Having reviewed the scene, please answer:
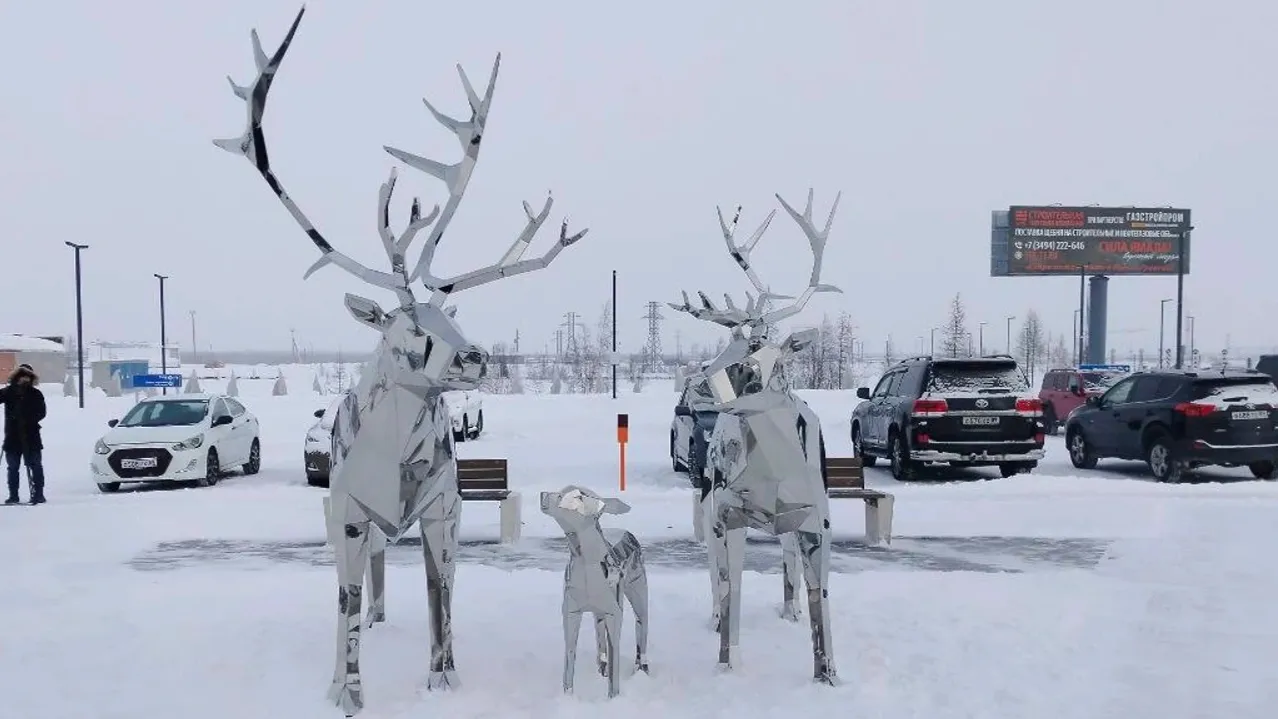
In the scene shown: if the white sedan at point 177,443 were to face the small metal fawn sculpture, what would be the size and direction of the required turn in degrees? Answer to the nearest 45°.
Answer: approximately 45° to its left

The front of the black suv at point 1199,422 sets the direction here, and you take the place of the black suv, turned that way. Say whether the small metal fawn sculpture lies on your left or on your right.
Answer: on your left

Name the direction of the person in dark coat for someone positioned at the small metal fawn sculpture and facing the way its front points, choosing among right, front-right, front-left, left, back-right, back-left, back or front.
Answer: right

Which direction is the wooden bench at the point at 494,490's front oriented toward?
toward the camera

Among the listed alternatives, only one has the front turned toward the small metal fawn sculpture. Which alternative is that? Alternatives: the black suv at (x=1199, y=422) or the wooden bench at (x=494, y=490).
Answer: the wooden bench

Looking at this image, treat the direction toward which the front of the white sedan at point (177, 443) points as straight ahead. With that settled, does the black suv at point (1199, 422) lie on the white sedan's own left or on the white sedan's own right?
on the white sedan's own left

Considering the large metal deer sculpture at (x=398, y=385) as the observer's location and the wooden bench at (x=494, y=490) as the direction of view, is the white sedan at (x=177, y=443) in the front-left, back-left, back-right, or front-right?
front-left

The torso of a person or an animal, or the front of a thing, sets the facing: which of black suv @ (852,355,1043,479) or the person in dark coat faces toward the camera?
the person in dark coat

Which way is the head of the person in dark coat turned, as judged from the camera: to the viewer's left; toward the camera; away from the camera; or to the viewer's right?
toward the camera

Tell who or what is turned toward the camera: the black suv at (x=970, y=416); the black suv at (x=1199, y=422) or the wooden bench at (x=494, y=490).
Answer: the wooden bench

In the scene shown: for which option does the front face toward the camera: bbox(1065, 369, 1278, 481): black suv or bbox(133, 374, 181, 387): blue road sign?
the blue road sign

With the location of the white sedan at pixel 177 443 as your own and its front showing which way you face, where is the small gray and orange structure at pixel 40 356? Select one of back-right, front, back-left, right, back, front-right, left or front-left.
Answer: back-right

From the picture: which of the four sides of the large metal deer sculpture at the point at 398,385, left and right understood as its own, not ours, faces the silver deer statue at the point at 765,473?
left

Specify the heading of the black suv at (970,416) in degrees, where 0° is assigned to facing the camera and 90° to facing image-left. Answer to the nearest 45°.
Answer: approximately 135°

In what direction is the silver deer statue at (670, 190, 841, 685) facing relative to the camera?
toward the camera

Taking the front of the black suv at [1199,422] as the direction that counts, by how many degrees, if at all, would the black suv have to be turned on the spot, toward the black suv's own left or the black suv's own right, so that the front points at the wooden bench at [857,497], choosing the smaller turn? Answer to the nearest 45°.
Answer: approximately 90° to the black suv's own left

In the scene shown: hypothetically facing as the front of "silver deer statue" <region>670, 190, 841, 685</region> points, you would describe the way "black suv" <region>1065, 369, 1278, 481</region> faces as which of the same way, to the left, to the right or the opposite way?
the opposite way

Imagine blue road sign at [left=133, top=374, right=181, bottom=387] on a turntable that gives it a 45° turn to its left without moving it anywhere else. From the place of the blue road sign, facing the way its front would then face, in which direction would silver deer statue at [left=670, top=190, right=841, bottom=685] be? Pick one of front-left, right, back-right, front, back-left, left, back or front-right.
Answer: front-right
